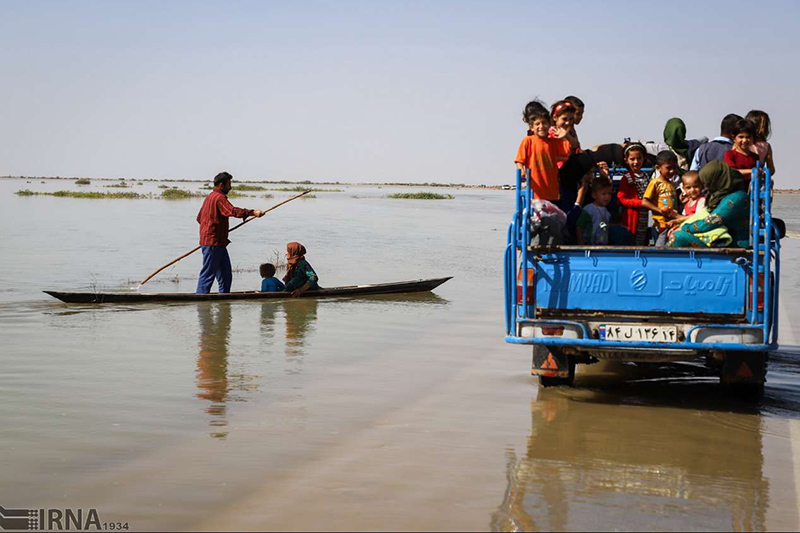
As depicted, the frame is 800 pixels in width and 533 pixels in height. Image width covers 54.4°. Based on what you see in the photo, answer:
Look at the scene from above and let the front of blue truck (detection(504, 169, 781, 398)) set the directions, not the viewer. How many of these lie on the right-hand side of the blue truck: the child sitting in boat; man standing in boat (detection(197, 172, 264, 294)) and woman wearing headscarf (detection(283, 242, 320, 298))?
0

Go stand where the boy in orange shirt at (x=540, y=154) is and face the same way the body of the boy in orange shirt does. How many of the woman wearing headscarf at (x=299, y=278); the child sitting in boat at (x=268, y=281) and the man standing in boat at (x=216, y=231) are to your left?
0

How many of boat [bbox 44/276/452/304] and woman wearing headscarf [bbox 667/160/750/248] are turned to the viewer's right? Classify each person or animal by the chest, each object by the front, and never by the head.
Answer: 1

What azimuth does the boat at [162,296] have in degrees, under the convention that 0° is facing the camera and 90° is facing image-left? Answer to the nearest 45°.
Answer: approximately 270°

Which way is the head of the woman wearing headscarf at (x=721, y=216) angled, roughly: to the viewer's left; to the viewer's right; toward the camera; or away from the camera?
to the viewer's left

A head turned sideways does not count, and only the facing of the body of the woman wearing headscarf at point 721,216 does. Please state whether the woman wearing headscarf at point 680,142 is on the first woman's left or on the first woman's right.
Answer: on the first woman's right

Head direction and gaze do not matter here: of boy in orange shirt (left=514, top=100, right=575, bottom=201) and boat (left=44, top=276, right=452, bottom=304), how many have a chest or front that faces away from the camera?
0

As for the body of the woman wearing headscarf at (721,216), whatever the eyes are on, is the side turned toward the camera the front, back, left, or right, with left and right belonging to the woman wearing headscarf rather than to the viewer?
left

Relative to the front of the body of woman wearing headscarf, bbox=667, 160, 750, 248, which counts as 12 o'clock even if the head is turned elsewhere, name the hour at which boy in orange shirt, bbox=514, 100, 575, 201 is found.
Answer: The boy in orange shirt is roughly at 12 o'clock from the woman wearing headscarf.

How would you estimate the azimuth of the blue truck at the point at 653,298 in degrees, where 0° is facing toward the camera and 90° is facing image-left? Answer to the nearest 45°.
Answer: approximately 180°

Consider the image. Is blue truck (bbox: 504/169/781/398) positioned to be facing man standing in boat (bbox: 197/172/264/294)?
no

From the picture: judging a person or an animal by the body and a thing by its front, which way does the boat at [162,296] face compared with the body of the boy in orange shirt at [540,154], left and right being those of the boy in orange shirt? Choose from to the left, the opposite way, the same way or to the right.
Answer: to the left

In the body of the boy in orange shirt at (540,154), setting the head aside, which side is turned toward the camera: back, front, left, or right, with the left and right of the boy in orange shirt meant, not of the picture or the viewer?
front

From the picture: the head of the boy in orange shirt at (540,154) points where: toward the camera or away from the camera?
toward the camera
